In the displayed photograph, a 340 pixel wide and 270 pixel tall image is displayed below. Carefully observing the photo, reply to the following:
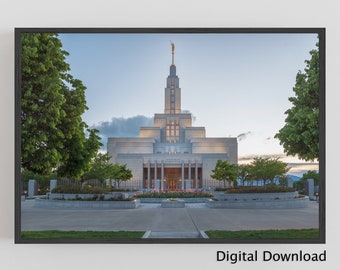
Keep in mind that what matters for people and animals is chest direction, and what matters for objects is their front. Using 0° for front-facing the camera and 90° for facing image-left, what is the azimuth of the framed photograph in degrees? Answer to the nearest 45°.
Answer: approximately 0°
